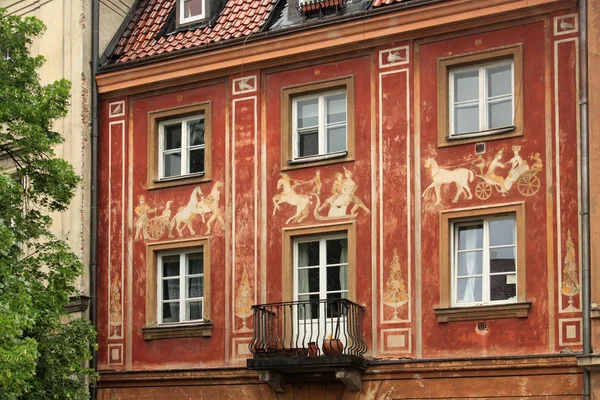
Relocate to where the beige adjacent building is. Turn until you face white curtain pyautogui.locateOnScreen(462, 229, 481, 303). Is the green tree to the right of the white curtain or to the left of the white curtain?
right

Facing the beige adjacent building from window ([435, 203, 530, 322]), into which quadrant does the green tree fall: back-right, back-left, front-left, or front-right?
front-left

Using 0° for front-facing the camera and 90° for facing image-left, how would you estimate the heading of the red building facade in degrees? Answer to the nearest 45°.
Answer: approximately 45°

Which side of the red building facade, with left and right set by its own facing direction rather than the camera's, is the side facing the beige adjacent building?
right

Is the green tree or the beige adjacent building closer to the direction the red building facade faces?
the green tree
